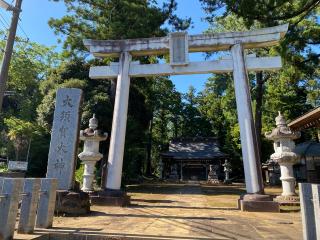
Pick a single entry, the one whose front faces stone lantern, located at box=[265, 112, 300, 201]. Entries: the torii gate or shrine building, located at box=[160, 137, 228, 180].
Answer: the shrine building

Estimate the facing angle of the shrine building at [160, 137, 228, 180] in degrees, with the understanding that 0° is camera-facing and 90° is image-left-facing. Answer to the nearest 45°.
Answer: approximately 0°

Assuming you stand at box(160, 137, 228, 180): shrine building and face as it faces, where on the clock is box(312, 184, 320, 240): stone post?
The stone post is roughly at 12 o'clock from the shrine building.

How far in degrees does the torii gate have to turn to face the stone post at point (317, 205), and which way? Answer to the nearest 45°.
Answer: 0° — it already faces it

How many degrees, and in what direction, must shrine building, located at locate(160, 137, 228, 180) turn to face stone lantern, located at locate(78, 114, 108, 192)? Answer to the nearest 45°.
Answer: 0° — it already faces it

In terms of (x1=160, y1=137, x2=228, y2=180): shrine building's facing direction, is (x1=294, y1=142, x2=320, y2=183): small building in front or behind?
in front

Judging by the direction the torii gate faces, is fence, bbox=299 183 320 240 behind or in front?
in front

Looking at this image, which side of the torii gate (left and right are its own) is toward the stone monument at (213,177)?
back

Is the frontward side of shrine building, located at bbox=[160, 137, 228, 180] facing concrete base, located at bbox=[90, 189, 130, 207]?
yes

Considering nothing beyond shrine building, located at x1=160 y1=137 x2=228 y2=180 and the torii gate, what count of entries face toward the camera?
2
